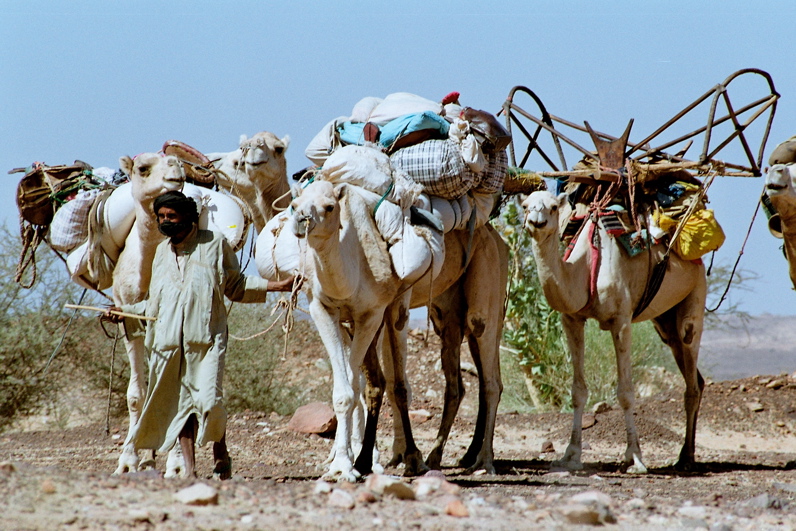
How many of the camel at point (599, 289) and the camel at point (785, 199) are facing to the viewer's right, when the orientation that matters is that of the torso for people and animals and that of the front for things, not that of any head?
0

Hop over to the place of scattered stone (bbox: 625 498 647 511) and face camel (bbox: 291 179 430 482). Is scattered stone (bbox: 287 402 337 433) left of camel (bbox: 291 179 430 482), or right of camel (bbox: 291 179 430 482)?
right

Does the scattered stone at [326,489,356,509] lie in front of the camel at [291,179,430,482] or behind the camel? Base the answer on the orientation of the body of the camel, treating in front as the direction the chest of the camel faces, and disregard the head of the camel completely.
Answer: in front

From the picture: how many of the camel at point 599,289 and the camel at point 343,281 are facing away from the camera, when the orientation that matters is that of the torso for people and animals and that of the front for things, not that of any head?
0

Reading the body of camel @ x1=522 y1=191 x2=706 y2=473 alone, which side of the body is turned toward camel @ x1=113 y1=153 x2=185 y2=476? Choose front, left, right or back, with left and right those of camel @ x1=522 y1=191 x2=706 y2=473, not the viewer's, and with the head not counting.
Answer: front

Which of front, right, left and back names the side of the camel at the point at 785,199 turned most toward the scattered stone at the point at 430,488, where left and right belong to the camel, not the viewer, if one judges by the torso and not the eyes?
front

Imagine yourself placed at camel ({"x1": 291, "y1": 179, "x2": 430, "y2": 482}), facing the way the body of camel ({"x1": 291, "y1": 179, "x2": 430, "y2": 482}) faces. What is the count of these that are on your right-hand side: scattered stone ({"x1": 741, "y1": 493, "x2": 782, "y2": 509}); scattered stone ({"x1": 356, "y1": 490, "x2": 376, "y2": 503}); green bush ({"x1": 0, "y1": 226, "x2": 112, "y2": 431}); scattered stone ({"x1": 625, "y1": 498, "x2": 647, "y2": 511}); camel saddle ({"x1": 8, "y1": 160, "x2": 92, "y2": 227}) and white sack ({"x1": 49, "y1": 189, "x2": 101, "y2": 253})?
3

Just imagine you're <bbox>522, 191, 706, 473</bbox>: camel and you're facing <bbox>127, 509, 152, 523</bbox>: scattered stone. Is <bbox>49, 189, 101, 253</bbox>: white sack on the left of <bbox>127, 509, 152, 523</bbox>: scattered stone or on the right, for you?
right

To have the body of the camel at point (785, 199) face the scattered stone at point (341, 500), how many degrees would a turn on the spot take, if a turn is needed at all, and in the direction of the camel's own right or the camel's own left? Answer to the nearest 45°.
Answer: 0° — it already faces it

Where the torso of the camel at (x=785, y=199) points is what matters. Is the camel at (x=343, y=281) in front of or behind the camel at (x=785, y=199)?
in front

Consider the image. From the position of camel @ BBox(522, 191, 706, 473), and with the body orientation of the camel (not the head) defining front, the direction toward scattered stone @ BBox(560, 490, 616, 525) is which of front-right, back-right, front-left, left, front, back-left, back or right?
front-left

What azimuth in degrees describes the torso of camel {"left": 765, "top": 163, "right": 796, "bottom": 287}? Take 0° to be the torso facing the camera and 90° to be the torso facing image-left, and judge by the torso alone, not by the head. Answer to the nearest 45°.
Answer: approximately 45°

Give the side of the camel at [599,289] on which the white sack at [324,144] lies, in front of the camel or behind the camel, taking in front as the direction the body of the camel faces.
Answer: in front

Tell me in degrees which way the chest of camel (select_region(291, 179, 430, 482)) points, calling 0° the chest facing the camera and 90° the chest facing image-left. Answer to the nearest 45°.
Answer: approximately 45°

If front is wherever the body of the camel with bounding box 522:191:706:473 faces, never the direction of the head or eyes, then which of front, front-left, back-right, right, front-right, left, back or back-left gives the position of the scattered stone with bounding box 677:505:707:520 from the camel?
front-left
